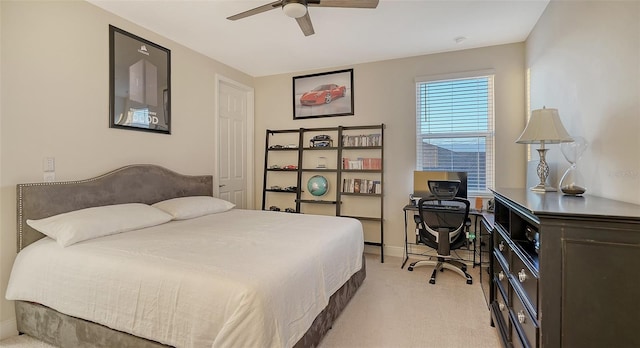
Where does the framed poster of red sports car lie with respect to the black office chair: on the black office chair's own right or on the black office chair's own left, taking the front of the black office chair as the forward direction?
on the black office chair's own left

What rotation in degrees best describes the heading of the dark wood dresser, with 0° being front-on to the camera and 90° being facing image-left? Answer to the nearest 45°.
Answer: approximately 90°

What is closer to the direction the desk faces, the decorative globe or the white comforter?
the white comforter

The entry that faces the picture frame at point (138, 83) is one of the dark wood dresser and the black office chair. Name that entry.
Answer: the dark wood dresser

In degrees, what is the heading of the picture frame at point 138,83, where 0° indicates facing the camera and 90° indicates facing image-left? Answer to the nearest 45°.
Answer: approximately 315°

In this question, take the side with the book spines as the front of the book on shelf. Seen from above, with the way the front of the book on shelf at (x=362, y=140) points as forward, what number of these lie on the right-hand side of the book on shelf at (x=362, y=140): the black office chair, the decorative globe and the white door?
2

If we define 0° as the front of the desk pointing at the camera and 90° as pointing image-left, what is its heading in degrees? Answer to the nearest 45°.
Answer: approximately 0°

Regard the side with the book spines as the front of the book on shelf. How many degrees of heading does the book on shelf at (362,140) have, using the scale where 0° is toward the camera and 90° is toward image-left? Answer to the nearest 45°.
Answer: approximately 0°

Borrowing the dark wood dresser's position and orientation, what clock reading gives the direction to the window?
The window is roughly at 2 o'clock from the dark wood dresser.

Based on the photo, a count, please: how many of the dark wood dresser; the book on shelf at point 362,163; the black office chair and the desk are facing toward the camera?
2
